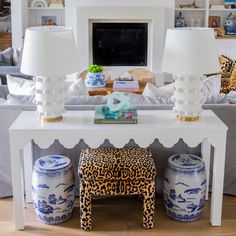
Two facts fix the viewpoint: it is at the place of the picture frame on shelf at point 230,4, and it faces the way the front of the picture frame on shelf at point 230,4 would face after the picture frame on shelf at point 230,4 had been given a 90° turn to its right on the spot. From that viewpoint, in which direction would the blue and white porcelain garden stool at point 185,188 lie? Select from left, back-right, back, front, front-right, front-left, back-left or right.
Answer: left

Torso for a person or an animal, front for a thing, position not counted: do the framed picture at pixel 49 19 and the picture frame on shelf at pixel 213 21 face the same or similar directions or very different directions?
same or similar directions

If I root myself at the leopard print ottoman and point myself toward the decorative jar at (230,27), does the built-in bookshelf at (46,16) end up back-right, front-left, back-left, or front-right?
front-left

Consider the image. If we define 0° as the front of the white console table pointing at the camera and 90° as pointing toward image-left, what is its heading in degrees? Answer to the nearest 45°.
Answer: approximately 0°

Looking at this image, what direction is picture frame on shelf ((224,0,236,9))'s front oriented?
toward the camera

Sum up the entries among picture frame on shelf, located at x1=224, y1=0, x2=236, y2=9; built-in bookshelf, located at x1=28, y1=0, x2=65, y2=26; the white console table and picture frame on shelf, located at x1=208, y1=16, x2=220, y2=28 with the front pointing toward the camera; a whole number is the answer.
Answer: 4

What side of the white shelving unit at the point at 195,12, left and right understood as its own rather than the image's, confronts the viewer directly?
front

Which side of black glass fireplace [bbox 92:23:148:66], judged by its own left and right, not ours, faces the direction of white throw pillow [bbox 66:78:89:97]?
front

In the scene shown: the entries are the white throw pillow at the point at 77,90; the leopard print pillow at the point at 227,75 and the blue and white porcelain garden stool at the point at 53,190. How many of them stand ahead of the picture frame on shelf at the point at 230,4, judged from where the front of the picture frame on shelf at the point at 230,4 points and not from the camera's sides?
3

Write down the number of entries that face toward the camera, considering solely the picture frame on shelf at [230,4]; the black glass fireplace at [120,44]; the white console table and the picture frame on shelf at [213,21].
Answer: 4

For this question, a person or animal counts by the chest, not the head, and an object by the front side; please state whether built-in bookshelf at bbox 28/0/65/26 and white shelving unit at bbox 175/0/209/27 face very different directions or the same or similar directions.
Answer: same or similar directions

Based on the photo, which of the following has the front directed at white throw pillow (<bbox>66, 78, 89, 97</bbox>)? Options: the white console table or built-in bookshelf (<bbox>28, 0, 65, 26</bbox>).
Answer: the built-in bookshelf

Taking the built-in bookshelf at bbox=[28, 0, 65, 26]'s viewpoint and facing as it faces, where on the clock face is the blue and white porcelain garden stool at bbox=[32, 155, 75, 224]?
The blue and white porcelain garden stool is roughly at 12 o'clock from the built-in bookshelf.

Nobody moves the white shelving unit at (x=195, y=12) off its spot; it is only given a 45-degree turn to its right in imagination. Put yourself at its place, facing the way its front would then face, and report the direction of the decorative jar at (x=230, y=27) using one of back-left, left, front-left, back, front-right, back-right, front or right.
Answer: back-left

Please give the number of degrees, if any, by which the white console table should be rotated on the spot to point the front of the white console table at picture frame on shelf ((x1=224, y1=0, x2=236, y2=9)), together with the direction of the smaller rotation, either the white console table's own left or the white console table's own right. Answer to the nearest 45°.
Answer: approximately 180°

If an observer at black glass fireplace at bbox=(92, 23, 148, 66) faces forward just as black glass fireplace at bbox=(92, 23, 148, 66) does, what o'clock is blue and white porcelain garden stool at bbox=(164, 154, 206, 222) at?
The blue and white porcelain garden stool is roughly at 12 o'clock from the black glass fireplace.

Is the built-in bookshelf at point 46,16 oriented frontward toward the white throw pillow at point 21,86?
yes

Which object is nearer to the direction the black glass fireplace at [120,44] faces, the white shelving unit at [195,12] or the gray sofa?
the gray sofa

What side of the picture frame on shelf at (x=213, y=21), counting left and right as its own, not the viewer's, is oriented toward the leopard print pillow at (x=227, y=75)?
front
